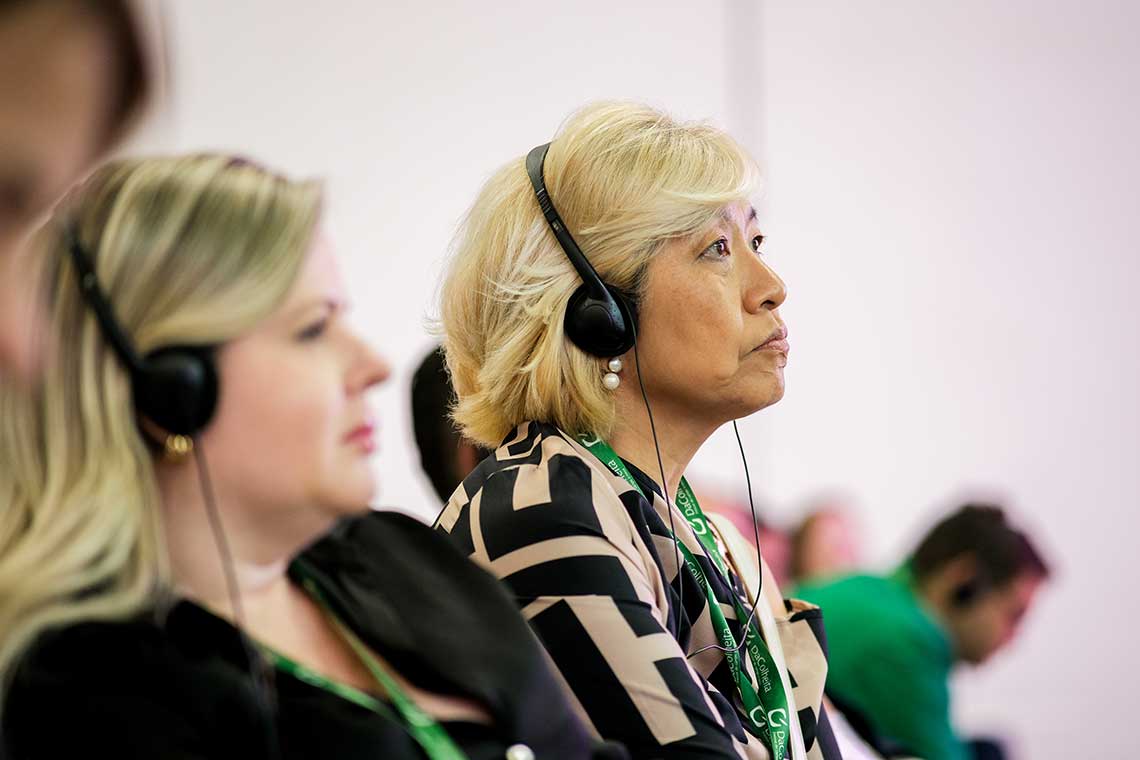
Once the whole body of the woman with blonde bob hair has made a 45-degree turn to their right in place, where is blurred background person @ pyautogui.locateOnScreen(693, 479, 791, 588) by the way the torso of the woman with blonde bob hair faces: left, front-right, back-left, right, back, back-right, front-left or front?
back

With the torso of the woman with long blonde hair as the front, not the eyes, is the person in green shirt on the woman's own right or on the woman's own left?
on the woman's own left

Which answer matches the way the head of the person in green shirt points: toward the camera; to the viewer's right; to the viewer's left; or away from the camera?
to the viewer's right

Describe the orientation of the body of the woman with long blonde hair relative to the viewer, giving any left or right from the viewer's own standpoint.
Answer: facing the viewer and to the right of the viewer

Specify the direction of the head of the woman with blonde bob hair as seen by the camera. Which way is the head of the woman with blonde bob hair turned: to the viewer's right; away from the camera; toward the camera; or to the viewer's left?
to the viewer's right

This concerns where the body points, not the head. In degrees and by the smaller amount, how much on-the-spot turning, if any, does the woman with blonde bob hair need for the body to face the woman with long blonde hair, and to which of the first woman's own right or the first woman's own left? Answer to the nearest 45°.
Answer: approximately 90° to the first woman's own right

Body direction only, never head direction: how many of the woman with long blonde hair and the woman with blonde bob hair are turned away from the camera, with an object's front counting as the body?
0

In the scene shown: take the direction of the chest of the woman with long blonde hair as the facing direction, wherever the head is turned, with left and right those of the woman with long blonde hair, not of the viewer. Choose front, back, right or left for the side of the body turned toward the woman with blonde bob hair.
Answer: left

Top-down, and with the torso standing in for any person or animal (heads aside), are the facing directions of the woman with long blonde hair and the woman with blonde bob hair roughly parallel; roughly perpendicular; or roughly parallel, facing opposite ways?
roughly parallel
